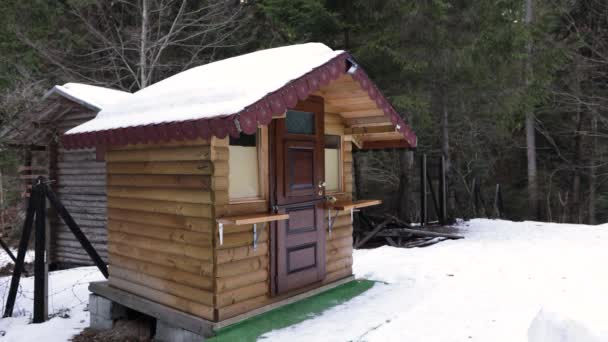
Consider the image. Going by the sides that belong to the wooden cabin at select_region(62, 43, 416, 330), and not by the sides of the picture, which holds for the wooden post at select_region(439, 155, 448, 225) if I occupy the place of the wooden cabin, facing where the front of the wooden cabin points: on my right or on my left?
on my left

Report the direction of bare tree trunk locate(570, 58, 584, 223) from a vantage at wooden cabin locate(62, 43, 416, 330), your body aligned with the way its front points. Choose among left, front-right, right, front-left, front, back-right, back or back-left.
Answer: left

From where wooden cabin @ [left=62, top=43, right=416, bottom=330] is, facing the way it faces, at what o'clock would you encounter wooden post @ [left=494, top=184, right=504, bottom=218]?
The wooden post is roughly at 9 o'clock from the wooden cabin.

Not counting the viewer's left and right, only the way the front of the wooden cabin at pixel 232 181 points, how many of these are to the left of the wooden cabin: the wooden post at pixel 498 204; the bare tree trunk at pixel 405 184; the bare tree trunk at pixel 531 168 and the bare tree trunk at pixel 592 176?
4

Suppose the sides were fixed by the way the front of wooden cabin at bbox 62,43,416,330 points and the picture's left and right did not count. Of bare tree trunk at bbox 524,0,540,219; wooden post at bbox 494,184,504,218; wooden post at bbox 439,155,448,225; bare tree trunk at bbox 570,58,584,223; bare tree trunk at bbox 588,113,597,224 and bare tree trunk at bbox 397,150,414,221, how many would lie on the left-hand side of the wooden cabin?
6

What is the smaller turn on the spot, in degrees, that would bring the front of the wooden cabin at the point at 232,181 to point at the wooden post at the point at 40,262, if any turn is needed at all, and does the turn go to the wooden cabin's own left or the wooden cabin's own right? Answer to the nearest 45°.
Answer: approximately 180°

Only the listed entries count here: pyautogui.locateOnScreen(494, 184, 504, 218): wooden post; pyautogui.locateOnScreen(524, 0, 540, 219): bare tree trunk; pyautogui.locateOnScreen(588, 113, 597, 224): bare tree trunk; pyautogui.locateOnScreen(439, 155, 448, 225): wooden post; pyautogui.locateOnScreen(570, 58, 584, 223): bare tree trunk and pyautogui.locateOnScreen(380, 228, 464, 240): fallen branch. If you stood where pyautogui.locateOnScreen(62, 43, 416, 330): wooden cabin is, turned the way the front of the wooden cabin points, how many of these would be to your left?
6

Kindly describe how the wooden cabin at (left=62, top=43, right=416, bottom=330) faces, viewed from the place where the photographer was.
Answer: facing the viewer and to the right of the viewer

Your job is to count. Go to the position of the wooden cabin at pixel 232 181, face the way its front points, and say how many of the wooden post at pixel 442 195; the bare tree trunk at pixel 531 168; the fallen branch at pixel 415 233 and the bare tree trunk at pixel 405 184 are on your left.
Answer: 4

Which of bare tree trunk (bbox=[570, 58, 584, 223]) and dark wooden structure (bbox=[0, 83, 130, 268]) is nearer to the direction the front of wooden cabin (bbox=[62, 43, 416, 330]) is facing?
the bare tree trunk

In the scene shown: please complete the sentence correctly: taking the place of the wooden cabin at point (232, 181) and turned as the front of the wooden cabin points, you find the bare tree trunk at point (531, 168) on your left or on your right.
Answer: on your left

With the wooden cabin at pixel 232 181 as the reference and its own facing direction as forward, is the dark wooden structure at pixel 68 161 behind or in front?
behind

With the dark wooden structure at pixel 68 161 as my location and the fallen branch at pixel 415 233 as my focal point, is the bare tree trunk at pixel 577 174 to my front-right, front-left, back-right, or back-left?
front-left

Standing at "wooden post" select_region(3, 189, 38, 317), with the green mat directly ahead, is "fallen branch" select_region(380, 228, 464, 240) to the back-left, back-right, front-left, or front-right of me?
front-left
